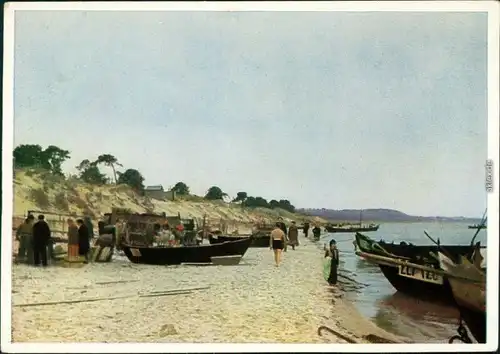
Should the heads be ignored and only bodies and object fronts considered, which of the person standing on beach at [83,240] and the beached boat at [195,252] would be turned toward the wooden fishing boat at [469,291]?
the beached boat

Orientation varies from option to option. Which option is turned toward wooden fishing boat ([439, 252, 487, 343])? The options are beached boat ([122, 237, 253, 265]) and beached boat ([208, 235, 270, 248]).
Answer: beached boat ([122, 237, 253, 265])

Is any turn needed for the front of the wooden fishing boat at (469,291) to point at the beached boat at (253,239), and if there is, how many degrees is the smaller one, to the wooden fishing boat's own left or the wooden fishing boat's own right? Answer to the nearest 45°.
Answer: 0° — it already faces it

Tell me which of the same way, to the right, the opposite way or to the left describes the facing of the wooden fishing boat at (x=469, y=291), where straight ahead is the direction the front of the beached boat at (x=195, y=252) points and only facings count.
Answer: the opposite way

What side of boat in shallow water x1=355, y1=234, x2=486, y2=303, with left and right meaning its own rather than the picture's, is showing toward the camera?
left

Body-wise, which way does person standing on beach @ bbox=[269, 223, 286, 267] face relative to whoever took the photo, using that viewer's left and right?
facing away from the viewer

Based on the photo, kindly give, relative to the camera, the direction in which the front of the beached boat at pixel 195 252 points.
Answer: facing to the right of the viewer

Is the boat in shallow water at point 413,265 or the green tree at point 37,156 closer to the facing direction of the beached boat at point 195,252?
the boat in shallow water

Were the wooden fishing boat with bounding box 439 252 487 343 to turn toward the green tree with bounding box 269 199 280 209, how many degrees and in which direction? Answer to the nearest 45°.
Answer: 0° — it already faces it
